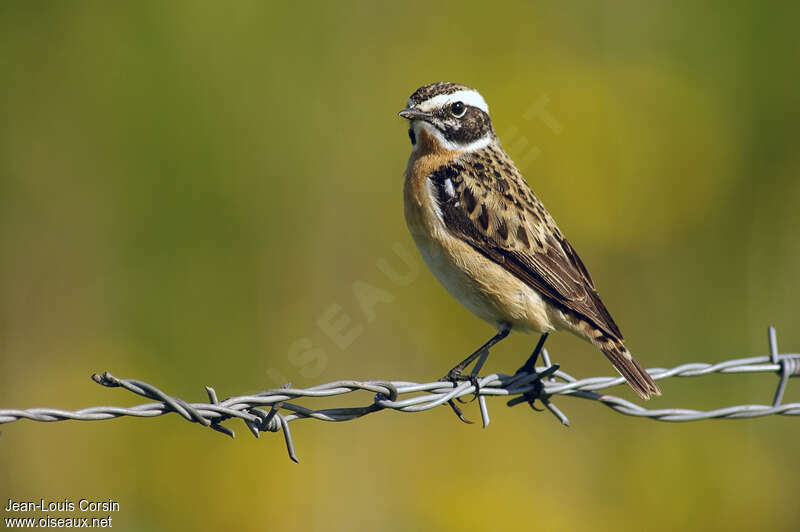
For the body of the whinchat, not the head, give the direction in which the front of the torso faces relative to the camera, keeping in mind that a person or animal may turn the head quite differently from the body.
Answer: to the viewer's left
